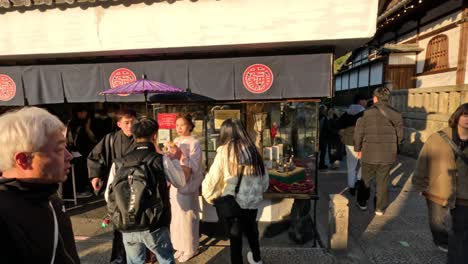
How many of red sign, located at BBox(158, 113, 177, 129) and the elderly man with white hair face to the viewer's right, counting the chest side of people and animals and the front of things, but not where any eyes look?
1

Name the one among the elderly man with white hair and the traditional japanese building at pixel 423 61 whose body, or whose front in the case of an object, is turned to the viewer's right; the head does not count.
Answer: the elderly man with white hair

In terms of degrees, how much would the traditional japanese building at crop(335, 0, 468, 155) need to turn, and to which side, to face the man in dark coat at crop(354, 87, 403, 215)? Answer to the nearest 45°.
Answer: approximately 45° to its left

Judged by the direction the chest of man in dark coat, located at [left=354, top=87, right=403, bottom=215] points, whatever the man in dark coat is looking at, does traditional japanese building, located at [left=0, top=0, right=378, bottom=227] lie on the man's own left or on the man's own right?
on the man's own left

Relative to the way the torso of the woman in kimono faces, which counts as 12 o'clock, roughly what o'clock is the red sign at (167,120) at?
The red sign is roughly at 4 o'clock from the woman in kimono.

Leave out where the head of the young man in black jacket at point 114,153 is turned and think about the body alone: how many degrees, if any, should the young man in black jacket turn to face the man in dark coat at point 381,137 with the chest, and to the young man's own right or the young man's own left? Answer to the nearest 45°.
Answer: approximately 45° to the young man's own left

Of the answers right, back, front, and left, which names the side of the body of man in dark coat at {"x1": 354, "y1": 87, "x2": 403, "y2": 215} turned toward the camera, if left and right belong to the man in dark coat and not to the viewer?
back

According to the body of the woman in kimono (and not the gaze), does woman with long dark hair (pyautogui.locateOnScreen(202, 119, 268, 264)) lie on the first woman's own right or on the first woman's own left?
on the first woman's own left

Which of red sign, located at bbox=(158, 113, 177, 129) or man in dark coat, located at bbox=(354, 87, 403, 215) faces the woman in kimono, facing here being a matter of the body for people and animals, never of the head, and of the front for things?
the red sign

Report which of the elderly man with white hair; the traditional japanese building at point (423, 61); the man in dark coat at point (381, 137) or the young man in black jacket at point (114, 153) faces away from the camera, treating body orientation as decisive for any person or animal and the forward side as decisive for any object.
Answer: the man in dark coat

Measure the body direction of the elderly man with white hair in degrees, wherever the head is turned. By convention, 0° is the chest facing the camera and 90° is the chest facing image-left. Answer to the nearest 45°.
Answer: approximately 270°

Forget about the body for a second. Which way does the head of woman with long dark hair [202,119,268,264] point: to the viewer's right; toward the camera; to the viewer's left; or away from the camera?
away from the camera

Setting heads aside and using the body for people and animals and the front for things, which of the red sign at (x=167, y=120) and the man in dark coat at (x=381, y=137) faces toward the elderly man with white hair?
the red sign

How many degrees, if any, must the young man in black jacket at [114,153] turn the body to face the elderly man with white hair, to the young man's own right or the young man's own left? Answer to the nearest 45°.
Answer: approximately 45° to the young man's own right
